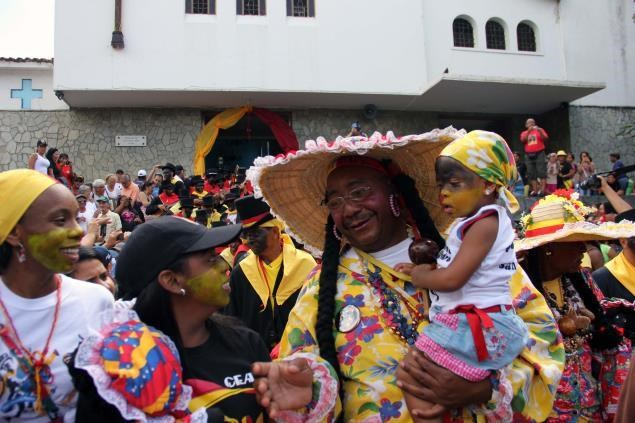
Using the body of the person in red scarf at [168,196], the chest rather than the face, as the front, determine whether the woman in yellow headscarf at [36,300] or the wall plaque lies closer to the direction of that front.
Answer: the woman in yellow headscarf

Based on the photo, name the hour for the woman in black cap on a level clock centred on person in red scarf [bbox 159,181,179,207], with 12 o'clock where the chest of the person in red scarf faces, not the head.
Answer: The woman in black cap is roughly at 12 o'clock from the person in red scarf.

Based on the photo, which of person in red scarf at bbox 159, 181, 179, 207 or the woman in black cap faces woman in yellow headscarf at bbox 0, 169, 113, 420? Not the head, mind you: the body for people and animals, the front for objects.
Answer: the person in red scarf

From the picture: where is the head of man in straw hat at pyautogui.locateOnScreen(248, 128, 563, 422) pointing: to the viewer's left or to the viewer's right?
to the viewer's left

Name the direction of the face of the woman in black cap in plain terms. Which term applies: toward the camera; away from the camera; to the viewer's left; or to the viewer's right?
to the viewer's right

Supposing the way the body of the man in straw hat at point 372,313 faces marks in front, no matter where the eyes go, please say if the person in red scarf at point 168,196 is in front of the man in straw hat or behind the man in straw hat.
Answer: behind

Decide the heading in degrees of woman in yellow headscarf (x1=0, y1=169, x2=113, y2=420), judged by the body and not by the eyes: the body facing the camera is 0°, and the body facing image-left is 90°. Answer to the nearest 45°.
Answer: approximately 315°

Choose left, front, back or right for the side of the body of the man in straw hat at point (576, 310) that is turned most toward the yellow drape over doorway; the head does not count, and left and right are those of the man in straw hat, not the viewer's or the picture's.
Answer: back

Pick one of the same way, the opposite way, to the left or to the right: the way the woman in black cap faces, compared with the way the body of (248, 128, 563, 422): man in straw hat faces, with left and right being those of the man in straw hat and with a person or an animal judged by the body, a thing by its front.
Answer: to the left

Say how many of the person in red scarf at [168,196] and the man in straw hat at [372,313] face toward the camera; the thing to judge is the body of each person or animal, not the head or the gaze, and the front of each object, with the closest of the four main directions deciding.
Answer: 2

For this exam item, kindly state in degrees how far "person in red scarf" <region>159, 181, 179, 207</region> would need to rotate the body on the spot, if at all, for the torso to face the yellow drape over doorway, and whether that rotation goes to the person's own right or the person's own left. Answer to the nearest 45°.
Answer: approximately 180°

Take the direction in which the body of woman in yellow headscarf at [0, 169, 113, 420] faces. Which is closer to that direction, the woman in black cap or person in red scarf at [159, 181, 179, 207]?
the woman in black cap

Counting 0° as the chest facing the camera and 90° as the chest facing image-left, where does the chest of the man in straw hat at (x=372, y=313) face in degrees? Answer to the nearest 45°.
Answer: approximately 0°
